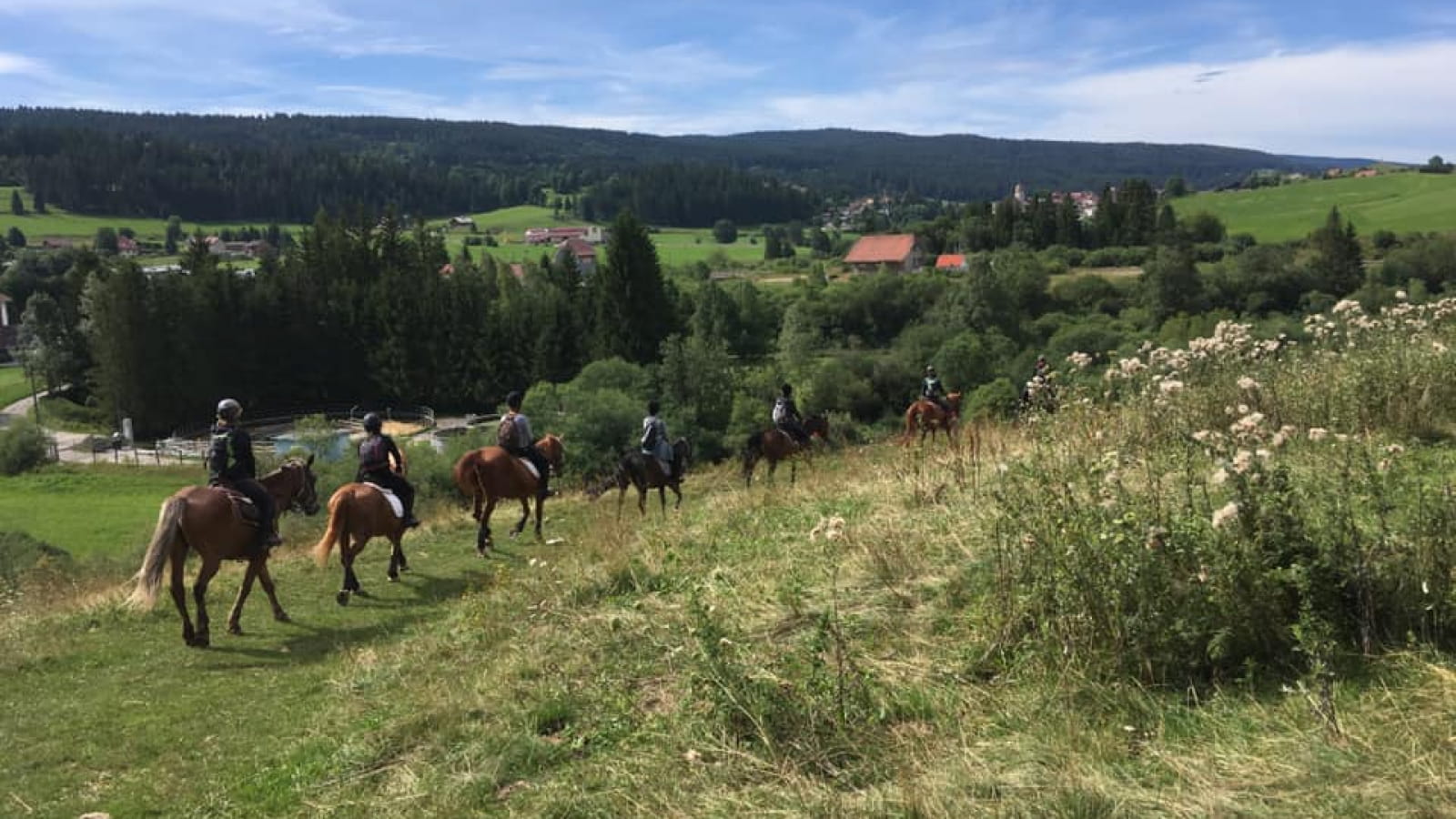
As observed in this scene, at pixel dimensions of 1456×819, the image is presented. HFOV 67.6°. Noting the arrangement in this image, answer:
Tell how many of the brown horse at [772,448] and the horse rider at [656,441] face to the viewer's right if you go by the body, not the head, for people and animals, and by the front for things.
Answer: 2

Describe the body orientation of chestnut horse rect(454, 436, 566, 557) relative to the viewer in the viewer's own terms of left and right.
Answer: facing away from the viewer and to the right of the viewer

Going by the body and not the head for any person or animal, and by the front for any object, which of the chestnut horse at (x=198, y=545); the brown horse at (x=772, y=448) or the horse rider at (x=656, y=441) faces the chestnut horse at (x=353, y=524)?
the chestnut horse at (x=198, y=545)

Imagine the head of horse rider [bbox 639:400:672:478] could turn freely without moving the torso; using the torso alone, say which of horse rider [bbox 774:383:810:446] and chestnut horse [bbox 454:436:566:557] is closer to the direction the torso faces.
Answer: the horse rider

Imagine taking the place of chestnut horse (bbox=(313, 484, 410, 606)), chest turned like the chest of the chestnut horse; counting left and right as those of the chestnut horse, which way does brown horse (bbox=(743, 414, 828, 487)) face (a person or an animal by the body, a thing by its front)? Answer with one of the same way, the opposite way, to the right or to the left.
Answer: to the right

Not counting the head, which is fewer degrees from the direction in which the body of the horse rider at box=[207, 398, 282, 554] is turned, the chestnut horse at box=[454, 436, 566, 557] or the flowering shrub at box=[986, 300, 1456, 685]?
the chestnut horse

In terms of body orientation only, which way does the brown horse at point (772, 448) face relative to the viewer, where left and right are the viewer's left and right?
facing to the right of the viewer

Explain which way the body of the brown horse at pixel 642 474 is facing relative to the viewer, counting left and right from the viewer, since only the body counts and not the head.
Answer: facing to the right of the viewer

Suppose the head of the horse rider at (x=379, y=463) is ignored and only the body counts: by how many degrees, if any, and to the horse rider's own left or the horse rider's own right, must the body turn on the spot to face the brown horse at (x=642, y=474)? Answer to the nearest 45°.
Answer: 0° — they already face it

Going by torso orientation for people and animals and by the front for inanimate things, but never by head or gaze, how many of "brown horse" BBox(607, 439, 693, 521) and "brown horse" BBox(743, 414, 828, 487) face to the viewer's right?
2

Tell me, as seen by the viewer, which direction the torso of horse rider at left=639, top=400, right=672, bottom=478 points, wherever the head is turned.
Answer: to the viewer's right
